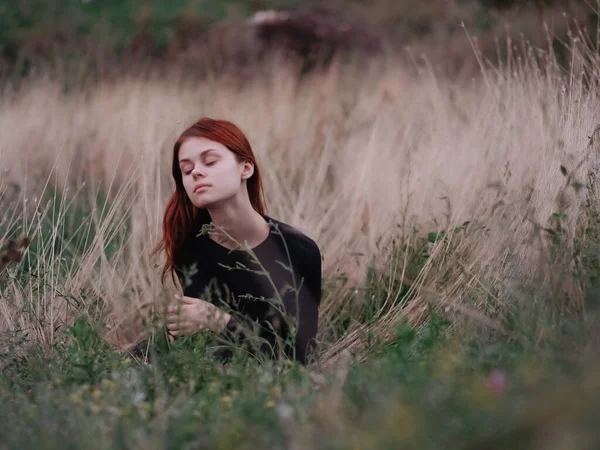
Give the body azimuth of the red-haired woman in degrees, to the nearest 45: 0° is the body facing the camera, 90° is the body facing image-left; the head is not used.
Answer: approximately 45°

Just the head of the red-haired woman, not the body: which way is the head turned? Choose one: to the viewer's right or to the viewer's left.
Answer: to the viewer's left

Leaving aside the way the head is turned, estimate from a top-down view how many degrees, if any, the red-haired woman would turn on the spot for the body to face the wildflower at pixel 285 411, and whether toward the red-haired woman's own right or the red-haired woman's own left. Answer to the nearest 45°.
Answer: approximately 45° to the red-haired woman's own left
